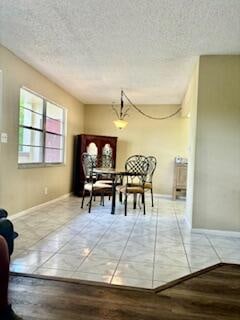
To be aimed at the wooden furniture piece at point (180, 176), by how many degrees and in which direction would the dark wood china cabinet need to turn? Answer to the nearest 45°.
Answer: approximately 45° to its left

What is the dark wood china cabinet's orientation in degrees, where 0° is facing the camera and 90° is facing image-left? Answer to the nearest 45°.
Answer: approximately 315°

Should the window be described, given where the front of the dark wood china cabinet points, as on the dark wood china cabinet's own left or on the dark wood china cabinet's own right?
on the dark wood china cabinet's own right

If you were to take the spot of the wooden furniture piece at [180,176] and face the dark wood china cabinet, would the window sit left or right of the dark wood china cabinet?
left
